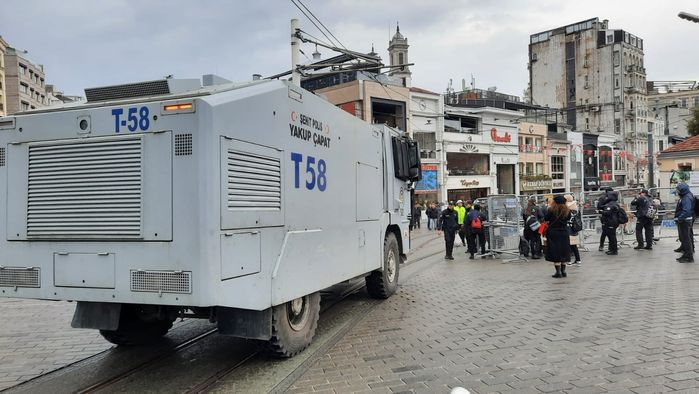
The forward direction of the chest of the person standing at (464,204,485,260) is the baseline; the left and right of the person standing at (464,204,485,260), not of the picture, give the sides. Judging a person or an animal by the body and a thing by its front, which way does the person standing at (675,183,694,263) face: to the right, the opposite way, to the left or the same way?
to the left

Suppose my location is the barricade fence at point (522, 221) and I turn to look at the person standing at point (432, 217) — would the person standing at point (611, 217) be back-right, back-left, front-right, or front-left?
back-right

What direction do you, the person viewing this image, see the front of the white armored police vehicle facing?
facing away from the viewer and to the right of the viewer

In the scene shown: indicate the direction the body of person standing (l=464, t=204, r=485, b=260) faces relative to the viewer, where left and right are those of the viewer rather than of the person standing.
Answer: facing away from the viewer

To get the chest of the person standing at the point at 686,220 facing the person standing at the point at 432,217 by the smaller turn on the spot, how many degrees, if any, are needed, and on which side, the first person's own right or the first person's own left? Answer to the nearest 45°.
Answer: approximately 45° to the first person's own right

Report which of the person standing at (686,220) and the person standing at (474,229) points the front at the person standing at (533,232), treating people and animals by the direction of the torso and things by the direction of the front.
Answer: the person standing at (686,220)

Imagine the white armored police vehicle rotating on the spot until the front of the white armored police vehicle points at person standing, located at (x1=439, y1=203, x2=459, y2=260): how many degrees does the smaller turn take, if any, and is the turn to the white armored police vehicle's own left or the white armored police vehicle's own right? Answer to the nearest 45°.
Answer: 0° — it already faces them

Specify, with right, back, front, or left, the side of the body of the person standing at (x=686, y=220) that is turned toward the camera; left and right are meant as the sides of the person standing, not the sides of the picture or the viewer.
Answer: left

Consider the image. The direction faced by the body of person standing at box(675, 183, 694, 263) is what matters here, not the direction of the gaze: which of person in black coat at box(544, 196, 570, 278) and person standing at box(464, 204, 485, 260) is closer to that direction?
the person standing

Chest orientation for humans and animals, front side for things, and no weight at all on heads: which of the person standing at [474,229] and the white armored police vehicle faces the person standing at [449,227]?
the white armored police vehicle

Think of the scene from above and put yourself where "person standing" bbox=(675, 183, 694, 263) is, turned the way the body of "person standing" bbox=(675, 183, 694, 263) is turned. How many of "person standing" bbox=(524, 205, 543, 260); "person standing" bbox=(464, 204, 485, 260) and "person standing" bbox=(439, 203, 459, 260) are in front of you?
3
